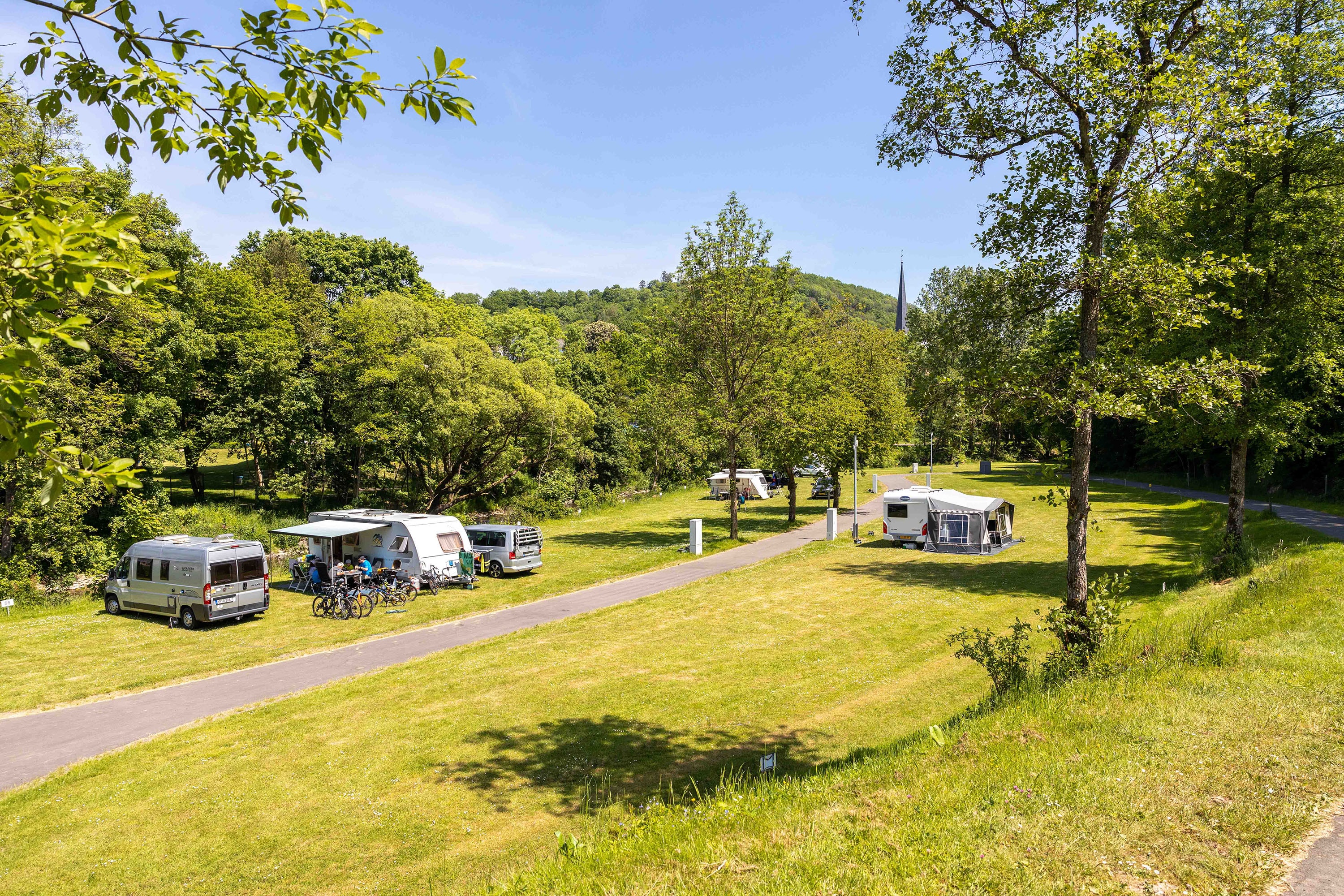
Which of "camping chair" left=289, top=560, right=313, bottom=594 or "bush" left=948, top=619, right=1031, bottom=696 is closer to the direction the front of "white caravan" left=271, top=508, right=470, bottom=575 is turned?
the bush

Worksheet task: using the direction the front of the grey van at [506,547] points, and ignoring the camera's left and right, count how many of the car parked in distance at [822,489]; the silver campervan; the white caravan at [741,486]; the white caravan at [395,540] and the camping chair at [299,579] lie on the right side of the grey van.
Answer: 2

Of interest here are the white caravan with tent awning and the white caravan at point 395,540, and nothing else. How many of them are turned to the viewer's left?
0

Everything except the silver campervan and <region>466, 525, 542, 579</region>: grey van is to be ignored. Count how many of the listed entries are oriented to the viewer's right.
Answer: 0

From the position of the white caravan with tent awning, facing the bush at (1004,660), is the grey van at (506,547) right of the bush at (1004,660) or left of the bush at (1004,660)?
right

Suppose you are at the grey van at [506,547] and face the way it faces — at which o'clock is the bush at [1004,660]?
The bush is roughly at 7 o'clock from the grey van.

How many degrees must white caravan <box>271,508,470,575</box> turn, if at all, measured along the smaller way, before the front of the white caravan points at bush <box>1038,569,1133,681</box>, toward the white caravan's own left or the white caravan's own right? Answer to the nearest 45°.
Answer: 0° — it already faces it

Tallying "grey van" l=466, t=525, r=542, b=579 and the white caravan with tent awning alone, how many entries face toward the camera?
0

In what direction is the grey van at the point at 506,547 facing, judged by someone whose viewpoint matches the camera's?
facing away from the viewer and to the left of the viewer

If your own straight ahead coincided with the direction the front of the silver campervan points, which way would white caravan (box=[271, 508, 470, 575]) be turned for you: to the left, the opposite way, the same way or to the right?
the opposite way

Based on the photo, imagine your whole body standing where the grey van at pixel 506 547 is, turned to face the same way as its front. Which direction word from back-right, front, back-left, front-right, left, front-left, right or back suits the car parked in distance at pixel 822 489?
right

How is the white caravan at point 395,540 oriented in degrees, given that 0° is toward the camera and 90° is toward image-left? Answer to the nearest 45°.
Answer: approximately 315°

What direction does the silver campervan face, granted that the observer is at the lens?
facing away from the viewer and to the left of the viewer
